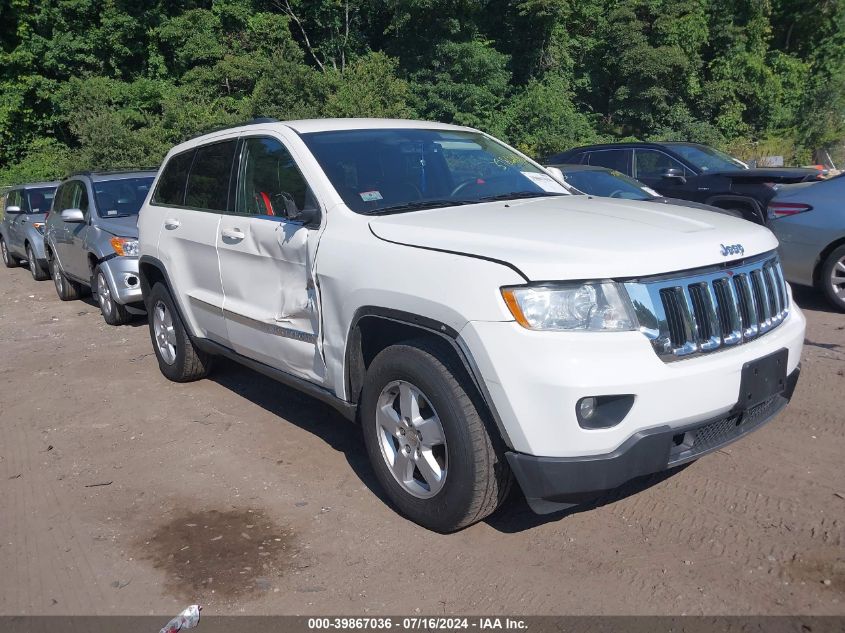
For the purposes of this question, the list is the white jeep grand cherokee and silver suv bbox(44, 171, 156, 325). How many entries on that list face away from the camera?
0

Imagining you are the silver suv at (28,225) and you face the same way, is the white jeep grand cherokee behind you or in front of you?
in front

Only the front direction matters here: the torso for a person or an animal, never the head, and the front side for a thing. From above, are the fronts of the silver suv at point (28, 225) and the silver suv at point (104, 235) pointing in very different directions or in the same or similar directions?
same or similar directions

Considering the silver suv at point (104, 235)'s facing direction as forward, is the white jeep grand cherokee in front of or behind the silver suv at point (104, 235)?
in front

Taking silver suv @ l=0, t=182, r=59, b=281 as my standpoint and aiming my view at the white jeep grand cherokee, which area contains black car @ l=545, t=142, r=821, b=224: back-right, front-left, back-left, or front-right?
front-left

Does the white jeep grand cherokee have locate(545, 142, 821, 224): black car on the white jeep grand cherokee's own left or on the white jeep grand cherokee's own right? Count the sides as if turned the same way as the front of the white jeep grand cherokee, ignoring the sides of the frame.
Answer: on the white jeep grand cherokee's own left

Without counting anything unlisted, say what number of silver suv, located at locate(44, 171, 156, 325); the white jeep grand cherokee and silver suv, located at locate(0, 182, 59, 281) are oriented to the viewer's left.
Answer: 0

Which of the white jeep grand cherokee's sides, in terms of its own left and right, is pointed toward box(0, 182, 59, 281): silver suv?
back

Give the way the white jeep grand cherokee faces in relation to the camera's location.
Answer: facing the viewer and to the right of the viewer
